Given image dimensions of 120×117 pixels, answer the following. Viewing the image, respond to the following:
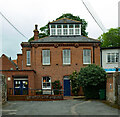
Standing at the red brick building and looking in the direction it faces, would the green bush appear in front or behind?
in front

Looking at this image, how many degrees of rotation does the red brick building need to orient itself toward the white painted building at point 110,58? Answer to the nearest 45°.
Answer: approximately 90° to its left

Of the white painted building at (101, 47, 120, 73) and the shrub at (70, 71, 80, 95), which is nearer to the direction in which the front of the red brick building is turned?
the shrub

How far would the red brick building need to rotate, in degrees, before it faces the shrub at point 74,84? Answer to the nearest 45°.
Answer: approximately 45° to its left

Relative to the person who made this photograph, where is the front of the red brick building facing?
facing the viewer
